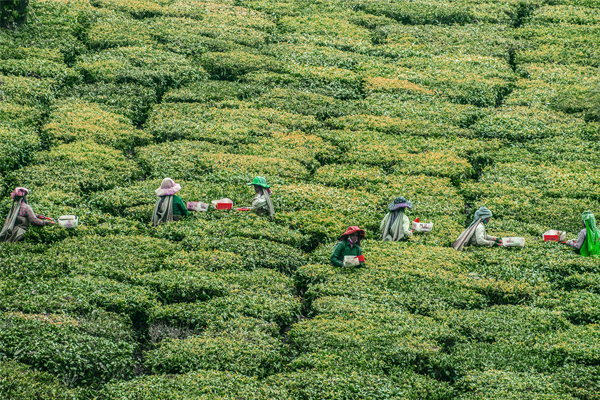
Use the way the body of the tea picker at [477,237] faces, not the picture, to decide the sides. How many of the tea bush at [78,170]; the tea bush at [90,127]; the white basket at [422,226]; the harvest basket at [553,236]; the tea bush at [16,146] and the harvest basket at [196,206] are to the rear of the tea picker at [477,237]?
5

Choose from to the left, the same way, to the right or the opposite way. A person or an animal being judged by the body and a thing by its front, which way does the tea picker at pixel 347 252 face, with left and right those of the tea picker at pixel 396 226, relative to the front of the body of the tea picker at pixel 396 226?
to the right

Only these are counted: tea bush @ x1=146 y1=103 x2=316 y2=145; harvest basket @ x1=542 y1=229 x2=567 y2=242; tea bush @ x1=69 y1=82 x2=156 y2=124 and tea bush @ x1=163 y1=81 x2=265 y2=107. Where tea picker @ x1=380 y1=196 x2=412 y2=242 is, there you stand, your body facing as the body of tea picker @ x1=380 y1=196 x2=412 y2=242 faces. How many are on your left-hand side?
3

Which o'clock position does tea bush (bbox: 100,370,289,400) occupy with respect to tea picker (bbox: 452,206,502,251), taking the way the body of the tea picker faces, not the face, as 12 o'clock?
The tea bush is roughly at 4 o'clock from the tea picker.

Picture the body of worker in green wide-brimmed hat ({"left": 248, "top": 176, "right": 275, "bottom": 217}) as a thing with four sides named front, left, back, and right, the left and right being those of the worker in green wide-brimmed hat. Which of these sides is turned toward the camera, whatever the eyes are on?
left

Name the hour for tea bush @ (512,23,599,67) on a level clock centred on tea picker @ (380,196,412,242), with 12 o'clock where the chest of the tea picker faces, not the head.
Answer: The tea bush is roughly at 11 o'clock from the tea picker.

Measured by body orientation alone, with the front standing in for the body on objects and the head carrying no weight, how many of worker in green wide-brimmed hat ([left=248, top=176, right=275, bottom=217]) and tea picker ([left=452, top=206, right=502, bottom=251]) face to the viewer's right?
1

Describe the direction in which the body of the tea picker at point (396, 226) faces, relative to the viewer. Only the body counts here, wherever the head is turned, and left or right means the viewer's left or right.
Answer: facing away from the viewer and to the right of the viewer

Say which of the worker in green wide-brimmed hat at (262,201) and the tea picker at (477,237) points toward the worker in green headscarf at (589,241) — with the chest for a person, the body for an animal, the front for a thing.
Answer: the tea picker

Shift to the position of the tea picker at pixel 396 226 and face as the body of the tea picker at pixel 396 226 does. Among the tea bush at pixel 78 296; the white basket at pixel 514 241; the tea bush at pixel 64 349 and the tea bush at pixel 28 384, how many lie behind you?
3

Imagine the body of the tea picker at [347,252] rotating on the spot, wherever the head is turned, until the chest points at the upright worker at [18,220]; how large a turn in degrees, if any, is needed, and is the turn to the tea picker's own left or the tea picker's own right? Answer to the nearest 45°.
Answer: approximately 135° to the tea picker's own right

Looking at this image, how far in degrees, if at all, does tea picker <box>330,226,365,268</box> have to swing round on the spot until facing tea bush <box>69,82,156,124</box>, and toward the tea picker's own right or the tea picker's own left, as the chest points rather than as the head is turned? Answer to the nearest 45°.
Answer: approximately 180°

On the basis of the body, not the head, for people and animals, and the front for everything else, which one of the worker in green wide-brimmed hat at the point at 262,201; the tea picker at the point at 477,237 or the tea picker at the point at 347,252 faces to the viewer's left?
the worker in green wide-brimmed hat

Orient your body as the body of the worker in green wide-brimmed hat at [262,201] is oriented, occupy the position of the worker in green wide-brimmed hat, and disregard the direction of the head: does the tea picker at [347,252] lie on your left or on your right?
on your left

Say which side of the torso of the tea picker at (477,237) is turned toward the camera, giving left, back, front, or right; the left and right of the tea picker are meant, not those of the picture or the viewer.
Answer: right
